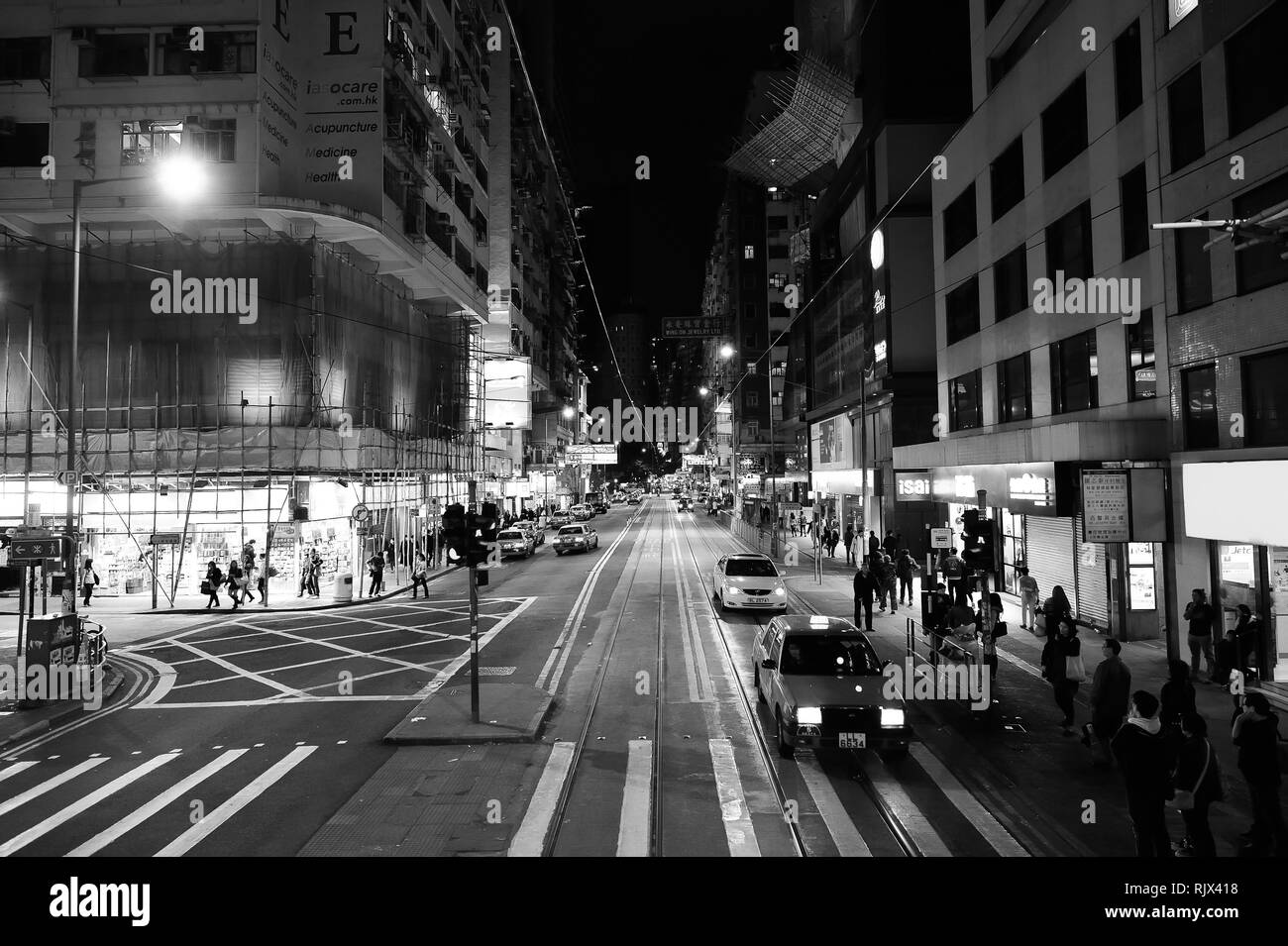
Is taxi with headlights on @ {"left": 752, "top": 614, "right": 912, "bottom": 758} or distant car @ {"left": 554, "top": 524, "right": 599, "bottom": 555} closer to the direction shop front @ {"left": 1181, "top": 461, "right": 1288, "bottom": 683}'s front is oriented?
the taxi with headlights on

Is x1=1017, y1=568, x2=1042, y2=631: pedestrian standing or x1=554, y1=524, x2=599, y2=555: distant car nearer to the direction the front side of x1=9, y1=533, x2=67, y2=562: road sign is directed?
the pedestrian standing

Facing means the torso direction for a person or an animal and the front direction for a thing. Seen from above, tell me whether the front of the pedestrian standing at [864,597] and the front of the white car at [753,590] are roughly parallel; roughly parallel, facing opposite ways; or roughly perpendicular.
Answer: roughly parallel

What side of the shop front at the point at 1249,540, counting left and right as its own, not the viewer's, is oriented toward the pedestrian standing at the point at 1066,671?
front

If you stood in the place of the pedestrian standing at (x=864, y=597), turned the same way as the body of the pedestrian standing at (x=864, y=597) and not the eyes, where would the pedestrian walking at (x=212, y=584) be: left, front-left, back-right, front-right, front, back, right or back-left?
right

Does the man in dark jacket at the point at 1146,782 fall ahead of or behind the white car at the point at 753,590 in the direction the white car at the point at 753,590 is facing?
ahead

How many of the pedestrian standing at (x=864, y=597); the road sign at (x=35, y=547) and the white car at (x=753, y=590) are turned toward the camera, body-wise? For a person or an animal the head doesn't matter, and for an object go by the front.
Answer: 3

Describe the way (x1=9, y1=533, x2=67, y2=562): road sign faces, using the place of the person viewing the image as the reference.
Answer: facing the viewer

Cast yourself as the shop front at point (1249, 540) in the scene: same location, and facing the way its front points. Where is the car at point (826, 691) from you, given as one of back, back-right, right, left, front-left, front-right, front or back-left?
front

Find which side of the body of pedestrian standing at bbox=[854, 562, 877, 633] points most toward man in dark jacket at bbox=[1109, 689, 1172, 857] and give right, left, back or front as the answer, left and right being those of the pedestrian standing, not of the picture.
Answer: front

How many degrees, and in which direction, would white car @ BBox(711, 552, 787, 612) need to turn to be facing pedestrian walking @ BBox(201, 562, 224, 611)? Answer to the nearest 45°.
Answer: approximately 90° to its right

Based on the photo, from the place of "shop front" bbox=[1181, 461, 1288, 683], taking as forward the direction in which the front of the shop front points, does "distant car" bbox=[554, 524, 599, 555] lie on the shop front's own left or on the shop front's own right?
on the shop front's own right

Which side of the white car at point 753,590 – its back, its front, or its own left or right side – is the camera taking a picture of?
front

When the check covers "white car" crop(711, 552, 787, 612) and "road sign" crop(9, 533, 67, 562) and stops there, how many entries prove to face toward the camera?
2

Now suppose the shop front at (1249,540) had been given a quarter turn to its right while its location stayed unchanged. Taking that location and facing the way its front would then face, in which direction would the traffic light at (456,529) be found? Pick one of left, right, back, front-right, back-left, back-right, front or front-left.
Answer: left

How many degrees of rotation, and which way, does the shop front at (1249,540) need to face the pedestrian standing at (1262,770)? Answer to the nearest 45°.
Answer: approximately 45° to its left
